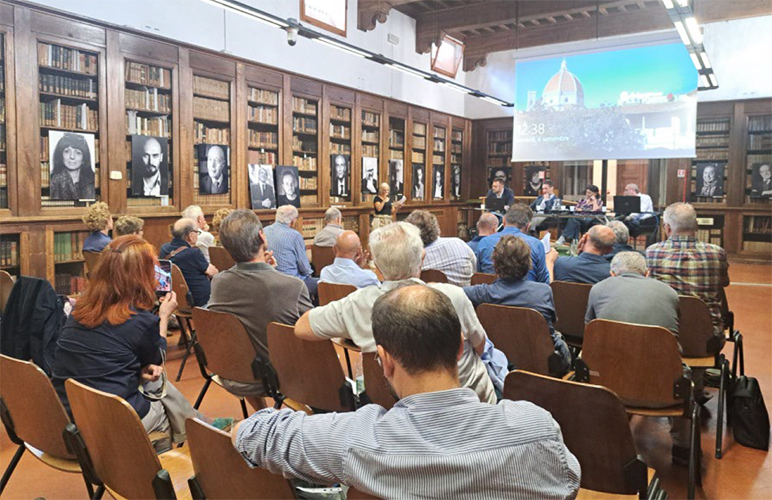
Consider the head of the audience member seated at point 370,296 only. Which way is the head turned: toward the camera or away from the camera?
away from the camera

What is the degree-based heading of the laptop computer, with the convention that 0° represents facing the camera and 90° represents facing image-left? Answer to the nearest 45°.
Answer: approximately 180°

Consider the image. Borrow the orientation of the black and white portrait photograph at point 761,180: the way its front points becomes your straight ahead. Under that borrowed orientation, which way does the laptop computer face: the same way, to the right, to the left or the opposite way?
the opposite way

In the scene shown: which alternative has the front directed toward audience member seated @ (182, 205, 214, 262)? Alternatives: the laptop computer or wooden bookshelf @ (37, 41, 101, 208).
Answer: the wooden bookshelf

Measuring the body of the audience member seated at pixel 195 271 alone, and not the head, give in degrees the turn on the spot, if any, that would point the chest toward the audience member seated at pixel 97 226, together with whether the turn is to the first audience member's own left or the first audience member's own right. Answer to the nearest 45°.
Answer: approximately 90° to the first audience member's own left

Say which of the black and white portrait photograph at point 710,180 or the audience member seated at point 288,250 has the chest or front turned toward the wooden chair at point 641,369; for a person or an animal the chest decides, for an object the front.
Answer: the black and white portrait photograph

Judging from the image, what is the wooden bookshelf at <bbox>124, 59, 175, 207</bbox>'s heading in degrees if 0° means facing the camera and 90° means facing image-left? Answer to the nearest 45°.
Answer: approximately 315°

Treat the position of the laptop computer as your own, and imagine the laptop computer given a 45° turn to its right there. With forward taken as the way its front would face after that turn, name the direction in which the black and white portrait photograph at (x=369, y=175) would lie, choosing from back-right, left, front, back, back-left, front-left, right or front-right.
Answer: back-left

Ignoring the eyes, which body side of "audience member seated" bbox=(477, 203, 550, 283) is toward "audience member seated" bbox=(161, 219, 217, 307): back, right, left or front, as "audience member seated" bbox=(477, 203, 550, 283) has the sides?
left

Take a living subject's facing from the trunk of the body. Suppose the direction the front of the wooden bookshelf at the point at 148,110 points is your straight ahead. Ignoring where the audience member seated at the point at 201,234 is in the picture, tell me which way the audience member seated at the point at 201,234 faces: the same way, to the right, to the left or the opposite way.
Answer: to the left

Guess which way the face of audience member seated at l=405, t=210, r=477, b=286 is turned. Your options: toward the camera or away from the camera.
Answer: away from the camera

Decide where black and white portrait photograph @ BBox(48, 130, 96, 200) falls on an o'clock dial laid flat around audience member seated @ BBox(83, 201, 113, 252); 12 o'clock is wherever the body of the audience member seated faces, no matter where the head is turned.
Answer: The black and white portrait photograph is roughly at 10 o'clock from the audience member seated.

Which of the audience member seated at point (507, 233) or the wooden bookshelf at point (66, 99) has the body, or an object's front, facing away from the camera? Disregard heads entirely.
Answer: the audience member seated

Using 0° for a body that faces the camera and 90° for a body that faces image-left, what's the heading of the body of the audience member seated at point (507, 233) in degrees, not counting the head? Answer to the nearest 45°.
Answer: approximately 180°

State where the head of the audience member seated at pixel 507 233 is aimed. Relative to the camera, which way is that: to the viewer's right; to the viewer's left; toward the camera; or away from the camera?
away from the camera
